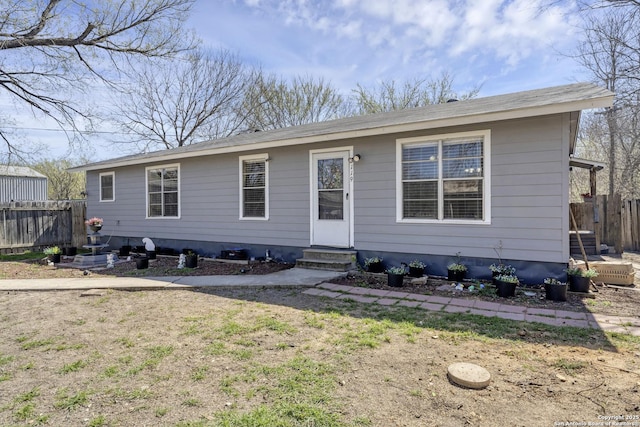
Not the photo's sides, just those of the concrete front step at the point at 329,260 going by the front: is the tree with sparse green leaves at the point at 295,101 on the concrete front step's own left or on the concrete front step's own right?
on the concrete front step's own right

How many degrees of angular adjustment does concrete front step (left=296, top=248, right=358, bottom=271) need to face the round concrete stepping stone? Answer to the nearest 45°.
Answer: approximately 45° to its left

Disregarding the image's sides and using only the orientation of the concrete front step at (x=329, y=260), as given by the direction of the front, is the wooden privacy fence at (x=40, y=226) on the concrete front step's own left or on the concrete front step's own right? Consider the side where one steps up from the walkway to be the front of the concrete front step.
on the concrete front step's own right

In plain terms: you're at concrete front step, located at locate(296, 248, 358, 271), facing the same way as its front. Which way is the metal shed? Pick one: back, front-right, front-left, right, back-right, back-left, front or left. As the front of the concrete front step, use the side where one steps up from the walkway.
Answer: right

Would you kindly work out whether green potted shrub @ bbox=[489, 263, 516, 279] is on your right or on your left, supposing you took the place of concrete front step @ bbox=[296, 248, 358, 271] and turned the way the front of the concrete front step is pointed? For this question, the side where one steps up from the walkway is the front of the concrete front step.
on your left

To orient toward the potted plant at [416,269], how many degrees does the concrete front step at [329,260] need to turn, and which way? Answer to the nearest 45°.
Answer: approximately 90° to its left

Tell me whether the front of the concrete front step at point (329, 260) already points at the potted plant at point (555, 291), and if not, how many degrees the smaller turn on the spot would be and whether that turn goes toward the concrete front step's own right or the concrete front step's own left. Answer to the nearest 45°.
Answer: approximately 90° to the concrete front step's own left

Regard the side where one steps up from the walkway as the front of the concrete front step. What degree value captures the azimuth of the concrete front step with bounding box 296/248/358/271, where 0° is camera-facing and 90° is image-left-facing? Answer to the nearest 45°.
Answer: approximately 45°

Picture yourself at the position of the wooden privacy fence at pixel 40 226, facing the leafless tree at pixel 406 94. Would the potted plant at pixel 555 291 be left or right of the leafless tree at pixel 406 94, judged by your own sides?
right

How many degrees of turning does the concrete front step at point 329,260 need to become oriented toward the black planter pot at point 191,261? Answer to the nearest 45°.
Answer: approximately 45° to its right

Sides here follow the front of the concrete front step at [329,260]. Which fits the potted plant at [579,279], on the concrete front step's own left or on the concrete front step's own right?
on the concrete front step's own left

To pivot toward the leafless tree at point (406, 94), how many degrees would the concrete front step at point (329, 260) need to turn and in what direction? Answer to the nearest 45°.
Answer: approximately 135° to its right

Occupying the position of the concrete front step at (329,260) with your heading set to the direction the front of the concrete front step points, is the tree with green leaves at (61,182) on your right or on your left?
on your right
